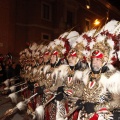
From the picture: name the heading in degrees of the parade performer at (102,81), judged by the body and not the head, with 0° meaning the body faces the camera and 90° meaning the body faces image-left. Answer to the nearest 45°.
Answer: approximately 45°
